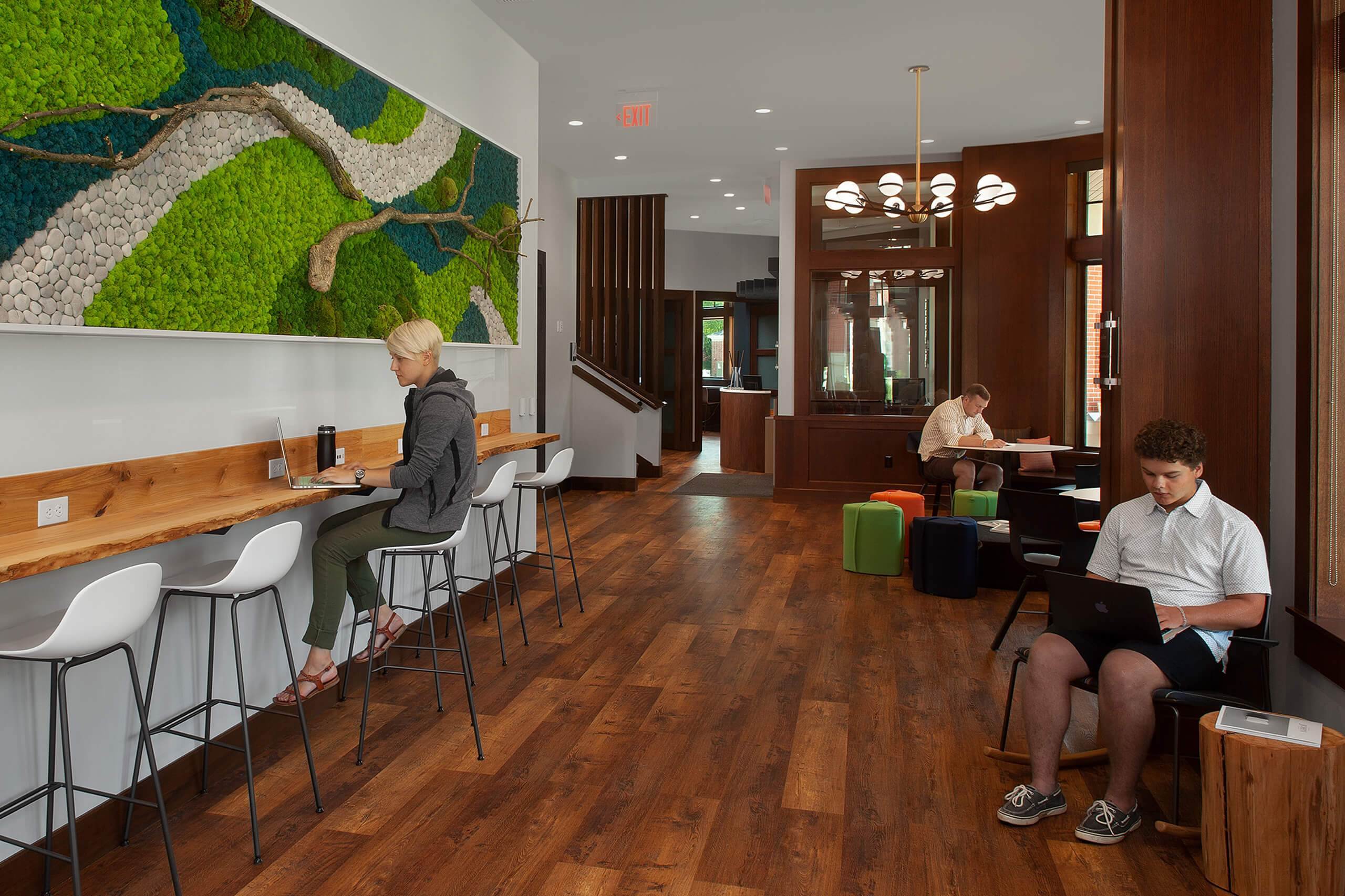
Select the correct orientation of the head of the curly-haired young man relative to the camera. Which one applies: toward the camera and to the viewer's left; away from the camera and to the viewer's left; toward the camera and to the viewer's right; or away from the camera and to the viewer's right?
toward the camera and to the viewer's left

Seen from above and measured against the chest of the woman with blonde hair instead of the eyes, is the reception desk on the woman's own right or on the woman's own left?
on the woman's own right

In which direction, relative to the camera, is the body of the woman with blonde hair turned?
to the viewer's left

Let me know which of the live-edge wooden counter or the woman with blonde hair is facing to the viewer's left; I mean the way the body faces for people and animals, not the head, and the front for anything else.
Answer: the woman with blonde hair

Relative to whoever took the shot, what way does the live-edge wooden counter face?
facing the viewer and to the right of the viewer

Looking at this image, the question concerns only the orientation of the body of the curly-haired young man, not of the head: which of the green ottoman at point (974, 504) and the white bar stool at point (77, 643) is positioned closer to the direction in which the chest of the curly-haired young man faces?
the white bar stool

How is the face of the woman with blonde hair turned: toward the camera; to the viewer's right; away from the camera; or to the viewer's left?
to the viewer's left

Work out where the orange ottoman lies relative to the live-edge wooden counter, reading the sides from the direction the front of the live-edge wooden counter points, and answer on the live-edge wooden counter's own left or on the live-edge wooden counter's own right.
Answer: on the live-edge wooden counter's own left

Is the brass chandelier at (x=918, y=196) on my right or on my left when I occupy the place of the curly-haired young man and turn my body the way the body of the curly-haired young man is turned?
on my right

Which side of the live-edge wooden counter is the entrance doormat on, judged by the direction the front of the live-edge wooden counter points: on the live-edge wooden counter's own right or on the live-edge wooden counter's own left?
on the live-edge wooden counter's own left
